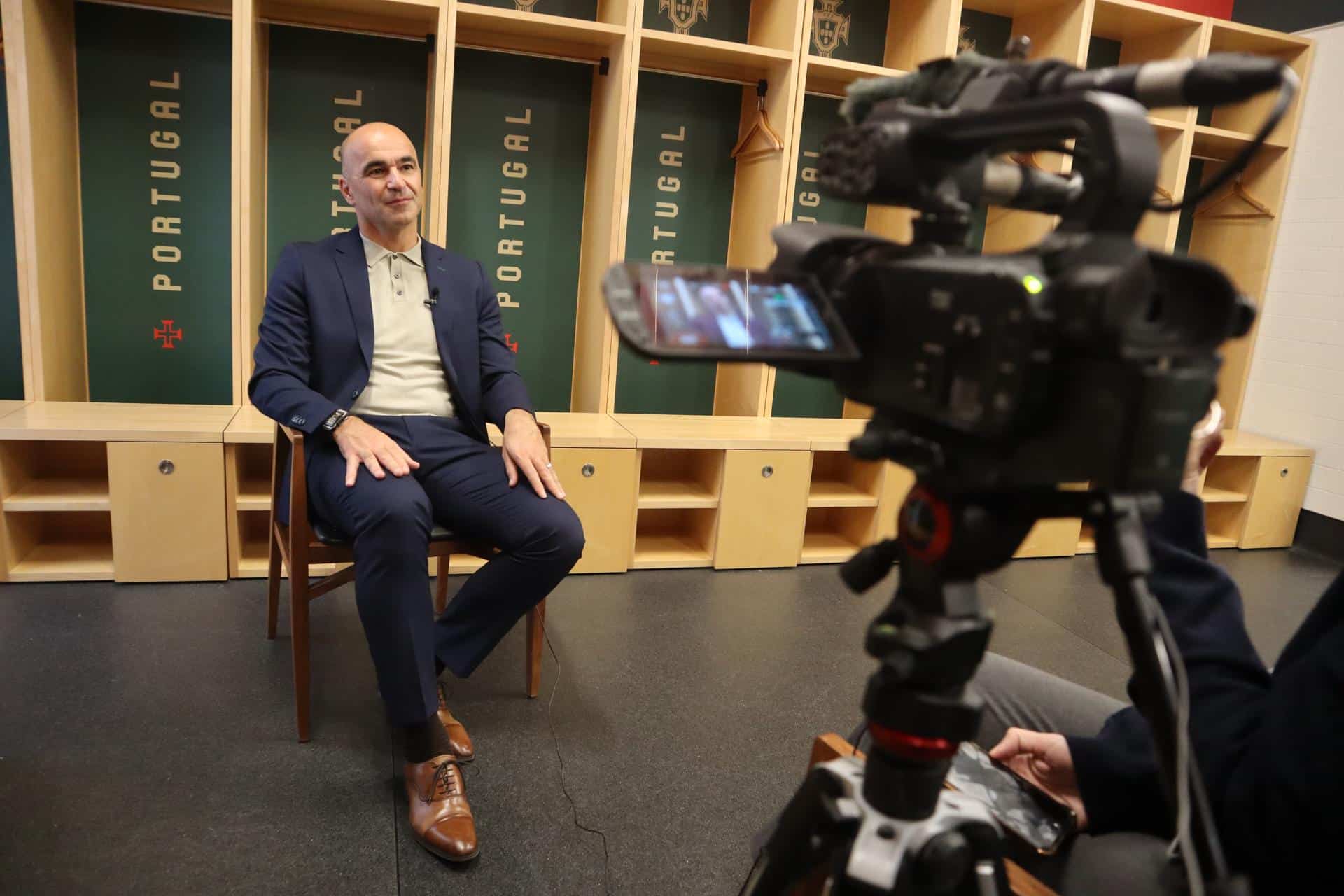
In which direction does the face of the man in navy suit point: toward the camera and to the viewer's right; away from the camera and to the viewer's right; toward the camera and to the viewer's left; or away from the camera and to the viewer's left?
toward the camera and to the viewer's right

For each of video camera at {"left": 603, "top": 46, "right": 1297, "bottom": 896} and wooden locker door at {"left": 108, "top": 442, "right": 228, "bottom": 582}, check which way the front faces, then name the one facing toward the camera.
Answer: the wooden locker door

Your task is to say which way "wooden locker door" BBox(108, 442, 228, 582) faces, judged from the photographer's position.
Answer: facing the viewer

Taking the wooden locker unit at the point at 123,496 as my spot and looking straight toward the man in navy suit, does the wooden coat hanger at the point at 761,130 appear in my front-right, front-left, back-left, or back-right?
front-left

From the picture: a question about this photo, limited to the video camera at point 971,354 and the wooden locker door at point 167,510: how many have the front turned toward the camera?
1

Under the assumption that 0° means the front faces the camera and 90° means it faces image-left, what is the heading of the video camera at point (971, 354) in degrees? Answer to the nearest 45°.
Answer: approximately 135°

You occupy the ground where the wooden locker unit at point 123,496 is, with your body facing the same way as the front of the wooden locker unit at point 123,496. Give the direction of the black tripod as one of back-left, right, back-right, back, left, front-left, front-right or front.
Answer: front

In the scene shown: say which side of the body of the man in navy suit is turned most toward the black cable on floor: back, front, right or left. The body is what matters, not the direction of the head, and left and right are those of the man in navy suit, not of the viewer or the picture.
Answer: front

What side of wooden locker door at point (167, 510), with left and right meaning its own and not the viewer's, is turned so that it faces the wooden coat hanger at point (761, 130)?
left

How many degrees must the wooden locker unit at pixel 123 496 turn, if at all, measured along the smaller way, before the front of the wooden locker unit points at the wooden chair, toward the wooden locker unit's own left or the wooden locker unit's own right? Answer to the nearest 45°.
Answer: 0° — it already faces it

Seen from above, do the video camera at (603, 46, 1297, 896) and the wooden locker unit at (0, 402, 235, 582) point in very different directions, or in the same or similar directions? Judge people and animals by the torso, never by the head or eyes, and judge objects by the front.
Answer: very different directions

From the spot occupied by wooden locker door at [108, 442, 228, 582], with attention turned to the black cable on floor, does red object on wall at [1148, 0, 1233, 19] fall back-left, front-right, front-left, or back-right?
front-left

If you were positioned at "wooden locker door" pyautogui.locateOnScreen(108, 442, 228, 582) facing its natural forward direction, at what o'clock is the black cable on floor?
The black cable on floor is roughly at 11 o'clock from the wooden locker door.

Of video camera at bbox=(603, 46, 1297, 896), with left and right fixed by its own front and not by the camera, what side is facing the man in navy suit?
front

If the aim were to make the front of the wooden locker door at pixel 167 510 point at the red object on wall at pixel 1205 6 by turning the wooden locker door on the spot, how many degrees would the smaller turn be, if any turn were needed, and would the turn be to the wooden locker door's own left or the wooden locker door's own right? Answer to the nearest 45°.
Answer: approximately 90° to the wooden locker door's own left

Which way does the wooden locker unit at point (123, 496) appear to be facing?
toward the camera

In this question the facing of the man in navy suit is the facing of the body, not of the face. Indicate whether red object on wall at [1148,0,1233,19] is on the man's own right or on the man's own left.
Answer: on the man's own left

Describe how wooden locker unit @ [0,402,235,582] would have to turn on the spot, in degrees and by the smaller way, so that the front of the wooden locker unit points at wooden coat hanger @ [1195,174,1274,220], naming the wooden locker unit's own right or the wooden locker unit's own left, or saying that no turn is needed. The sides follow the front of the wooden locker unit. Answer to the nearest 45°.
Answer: approximately 90° to the wooden locker unit's own left

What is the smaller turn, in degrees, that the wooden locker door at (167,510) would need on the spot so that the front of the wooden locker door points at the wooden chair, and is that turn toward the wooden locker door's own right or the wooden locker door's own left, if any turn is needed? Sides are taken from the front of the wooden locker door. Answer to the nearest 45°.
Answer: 0° — it already faces it
